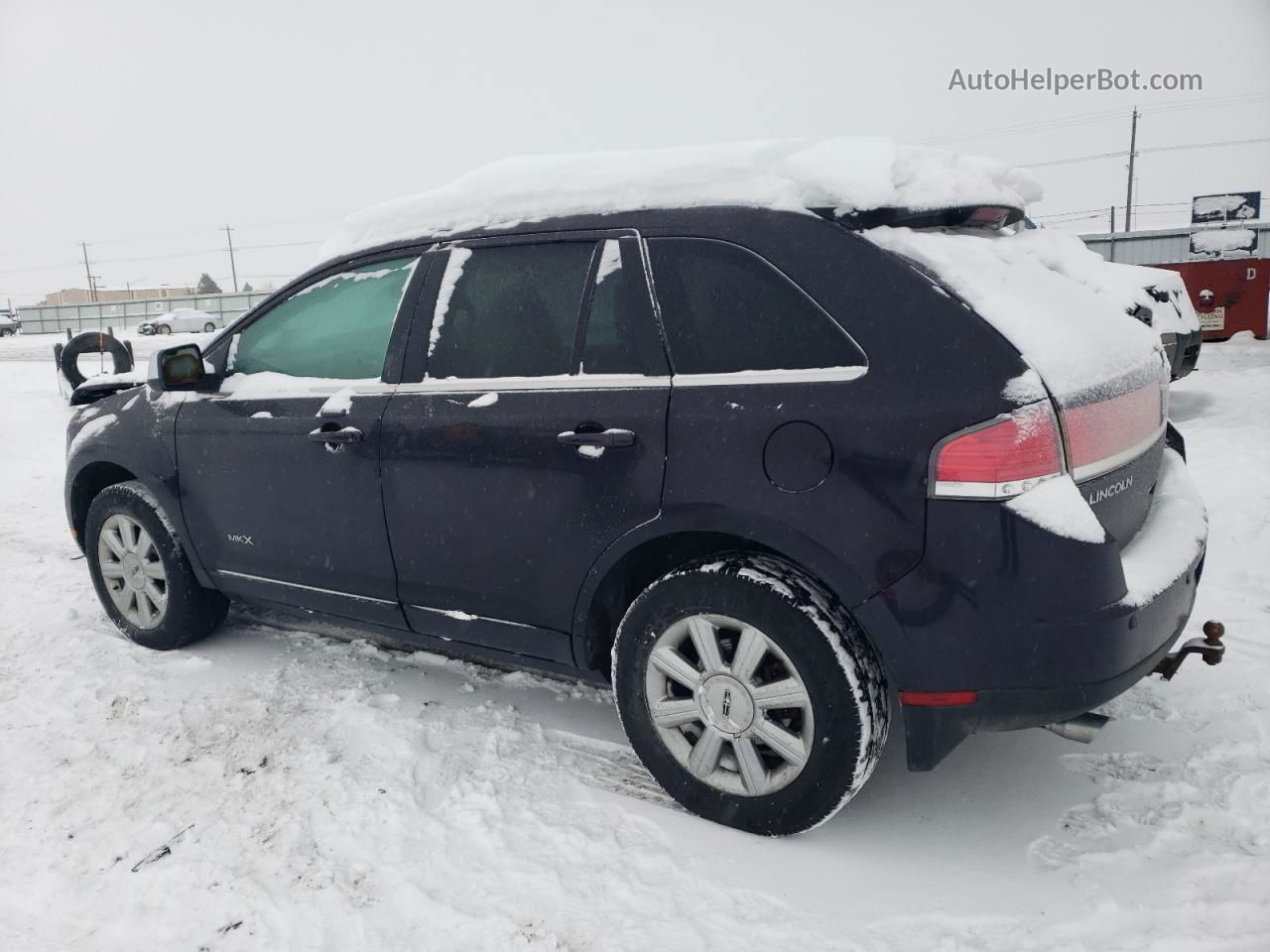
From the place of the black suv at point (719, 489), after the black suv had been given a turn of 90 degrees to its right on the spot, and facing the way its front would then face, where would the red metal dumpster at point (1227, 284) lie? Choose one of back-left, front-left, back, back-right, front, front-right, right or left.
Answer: front

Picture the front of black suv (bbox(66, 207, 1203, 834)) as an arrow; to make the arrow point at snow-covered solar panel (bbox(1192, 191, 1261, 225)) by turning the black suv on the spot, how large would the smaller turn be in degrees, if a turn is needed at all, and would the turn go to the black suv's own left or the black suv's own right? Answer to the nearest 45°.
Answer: approximately 90° to the black suv's own right

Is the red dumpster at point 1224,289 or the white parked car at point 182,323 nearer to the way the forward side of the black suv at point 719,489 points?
the white parked car

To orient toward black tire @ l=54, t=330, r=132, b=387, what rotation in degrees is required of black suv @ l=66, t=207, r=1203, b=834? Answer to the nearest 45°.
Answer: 0° — it already faces it

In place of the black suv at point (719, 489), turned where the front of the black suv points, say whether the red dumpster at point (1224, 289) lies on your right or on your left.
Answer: on your right

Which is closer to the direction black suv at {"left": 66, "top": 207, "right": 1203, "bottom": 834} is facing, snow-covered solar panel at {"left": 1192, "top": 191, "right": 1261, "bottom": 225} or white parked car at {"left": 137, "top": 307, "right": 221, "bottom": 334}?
the white parked car

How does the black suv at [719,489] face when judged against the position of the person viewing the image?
facing away from the viewer and to the left of the viewer

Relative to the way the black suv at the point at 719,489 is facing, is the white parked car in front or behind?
in front
